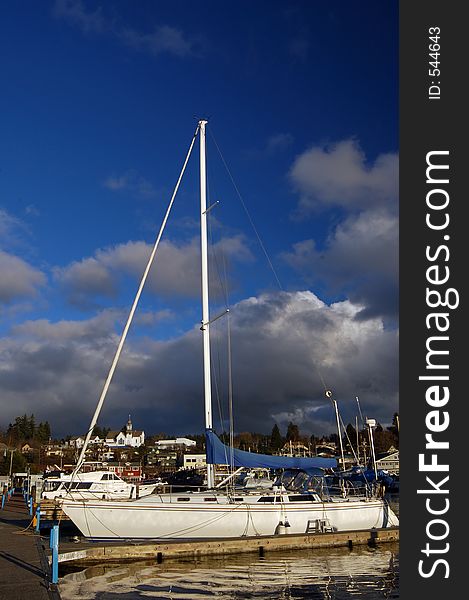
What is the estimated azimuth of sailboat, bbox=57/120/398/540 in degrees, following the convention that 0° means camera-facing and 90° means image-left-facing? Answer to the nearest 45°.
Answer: approximately 90°
